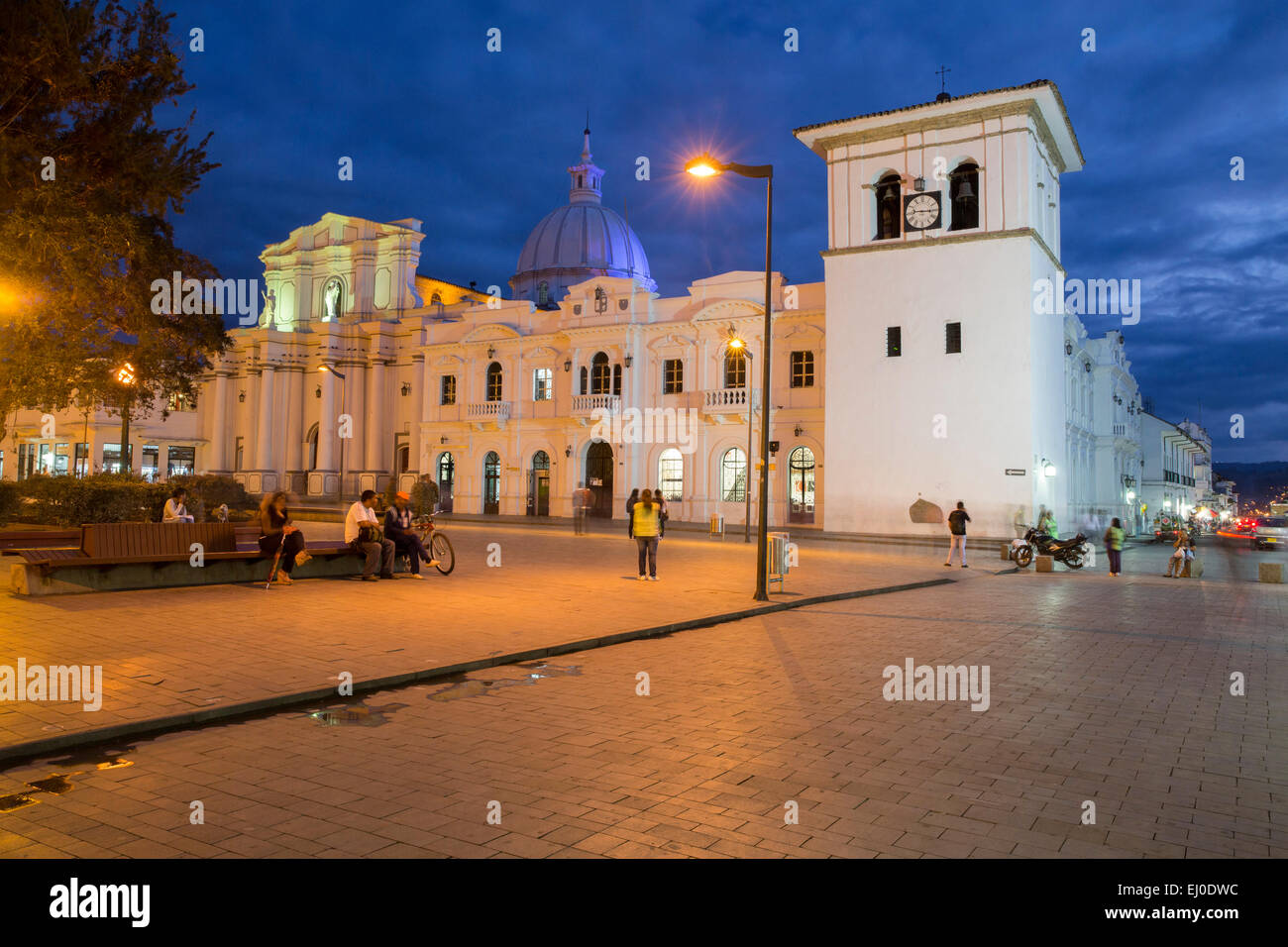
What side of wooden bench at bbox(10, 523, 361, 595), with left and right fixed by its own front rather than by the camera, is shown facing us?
front

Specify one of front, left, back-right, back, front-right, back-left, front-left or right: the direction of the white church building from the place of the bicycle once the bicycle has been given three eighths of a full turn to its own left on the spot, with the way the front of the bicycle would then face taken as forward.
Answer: front-right

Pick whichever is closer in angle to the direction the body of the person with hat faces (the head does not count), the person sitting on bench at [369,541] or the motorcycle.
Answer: the motorcycle

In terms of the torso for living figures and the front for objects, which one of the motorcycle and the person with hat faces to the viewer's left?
the motorcycle

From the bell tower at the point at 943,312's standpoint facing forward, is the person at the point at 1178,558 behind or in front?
in front

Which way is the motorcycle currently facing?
to the viewer's left

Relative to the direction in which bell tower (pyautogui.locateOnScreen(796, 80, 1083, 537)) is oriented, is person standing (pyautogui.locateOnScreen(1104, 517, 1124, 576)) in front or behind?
in front

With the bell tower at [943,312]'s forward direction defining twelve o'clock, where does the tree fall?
The tree is roughly at 1 o'clock from the bell tower.

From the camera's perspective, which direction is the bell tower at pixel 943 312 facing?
toward the camera

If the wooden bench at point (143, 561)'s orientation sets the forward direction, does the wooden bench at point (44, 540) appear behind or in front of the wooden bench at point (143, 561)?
behind

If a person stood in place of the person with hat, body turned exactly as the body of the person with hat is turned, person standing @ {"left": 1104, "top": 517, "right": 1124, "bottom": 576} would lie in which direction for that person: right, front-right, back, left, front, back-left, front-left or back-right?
front-left

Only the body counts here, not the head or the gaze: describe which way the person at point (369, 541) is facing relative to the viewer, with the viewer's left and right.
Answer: facing the viewer and to the right of the viewer

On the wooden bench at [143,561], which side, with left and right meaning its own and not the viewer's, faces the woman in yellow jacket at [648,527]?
left
